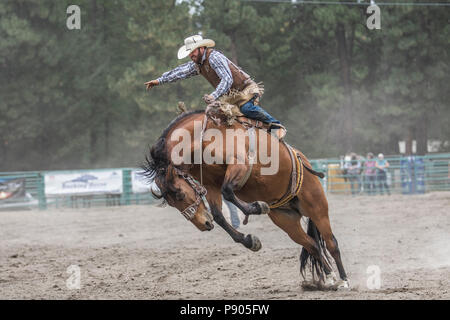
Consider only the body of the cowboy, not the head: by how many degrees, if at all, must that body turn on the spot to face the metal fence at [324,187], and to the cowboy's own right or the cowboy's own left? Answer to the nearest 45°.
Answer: approximately 90° to the cowboy's own right

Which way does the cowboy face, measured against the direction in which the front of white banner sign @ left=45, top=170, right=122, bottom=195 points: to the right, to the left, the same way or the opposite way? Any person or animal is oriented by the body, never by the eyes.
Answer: to the right

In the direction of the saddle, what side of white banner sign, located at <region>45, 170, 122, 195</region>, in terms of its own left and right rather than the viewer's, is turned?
front

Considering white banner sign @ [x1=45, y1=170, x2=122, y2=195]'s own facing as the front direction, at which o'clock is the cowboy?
The cowboy is roughly at 12 o'clock from the white banner sign.

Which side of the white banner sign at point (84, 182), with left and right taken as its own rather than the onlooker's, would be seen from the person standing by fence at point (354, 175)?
left

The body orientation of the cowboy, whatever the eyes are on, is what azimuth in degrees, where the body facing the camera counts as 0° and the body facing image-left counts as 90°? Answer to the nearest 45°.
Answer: approximately 90°

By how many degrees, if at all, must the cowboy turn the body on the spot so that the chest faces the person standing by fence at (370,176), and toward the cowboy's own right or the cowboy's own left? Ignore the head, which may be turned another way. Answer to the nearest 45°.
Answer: approximately 90° to the cowboy's own right

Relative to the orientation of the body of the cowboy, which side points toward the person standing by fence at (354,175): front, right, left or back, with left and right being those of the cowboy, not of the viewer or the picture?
right

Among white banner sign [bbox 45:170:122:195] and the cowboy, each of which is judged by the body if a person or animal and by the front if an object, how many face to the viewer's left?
1

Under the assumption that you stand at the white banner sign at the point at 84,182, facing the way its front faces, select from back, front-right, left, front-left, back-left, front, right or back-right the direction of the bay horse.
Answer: front

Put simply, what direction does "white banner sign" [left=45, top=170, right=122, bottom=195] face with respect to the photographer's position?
facing the viewer
